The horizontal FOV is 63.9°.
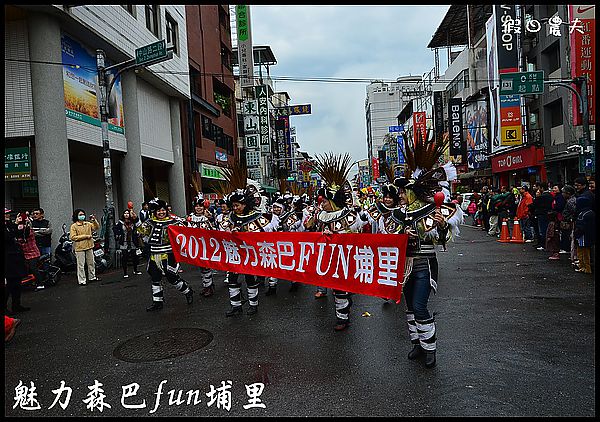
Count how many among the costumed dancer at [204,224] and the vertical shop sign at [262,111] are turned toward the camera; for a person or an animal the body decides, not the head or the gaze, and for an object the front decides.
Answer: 2

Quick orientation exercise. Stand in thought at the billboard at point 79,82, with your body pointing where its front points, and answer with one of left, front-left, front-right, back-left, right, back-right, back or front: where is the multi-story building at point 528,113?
front-left

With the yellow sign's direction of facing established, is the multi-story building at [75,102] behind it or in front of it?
in front

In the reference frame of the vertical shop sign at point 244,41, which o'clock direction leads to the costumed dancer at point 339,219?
The costumed dancer is roughly at 12 o'clock from the vertical shop sign.

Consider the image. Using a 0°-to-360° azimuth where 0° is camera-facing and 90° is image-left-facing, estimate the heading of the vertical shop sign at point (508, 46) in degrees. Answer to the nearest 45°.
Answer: approximately 0°

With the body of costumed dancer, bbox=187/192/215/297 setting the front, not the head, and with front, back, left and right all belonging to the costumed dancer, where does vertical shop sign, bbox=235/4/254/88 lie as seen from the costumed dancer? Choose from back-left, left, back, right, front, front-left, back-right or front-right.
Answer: back

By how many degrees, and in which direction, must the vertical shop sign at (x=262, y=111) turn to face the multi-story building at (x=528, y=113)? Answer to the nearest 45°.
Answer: approximately 45° to its left

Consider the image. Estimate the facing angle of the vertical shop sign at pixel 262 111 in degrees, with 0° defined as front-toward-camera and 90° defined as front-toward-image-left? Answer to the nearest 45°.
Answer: approximately 0°

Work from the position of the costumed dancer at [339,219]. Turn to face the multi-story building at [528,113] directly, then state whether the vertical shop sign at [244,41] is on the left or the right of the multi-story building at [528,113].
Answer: left
